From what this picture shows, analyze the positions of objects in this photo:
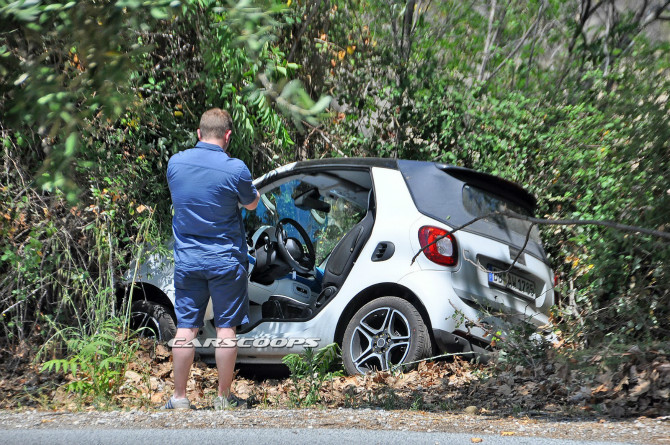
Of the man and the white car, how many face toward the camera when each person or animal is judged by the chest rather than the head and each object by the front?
0

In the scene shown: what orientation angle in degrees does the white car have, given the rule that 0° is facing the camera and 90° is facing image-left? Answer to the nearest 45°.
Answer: approximately 135°

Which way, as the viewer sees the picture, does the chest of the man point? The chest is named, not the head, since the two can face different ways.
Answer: away from the camera

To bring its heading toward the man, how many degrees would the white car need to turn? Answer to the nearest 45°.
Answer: approximately 90° to its left
